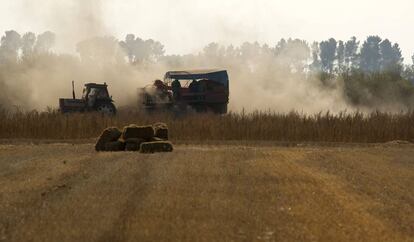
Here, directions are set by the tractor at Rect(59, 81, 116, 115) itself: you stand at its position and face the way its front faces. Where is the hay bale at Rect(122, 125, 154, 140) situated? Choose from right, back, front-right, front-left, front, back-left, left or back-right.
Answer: left

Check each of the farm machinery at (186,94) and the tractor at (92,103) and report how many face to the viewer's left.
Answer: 2

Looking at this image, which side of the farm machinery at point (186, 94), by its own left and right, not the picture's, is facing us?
left

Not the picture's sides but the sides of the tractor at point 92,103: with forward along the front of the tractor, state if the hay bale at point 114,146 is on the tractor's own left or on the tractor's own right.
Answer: on the tractor's own left

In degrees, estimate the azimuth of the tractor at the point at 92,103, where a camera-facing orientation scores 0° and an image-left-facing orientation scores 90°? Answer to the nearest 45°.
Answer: approximately 90°

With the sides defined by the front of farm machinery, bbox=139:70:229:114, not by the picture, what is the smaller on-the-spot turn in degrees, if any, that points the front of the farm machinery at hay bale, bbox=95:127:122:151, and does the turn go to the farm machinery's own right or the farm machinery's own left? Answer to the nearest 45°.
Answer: approximately 90° to the farm machinery's own left

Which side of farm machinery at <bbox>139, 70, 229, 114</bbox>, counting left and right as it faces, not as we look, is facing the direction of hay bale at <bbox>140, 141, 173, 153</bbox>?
left

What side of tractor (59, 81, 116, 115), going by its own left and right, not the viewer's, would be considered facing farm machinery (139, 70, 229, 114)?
back

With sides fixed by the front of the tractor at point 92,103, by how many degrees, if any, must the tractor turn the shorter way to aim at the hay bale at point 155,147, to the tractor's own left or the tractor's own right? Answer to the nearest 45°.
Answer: approximately 90° to the tractor's own left
